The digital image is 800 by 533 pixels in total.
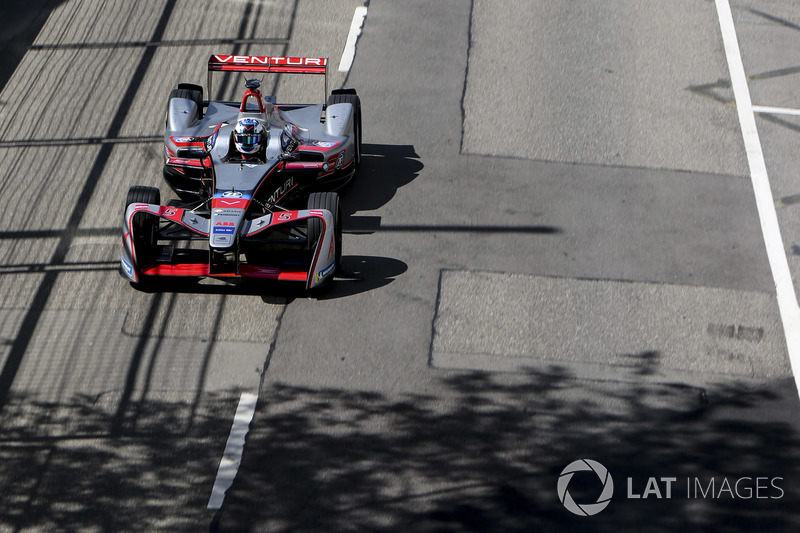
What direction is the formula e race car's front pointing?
toward the camera
